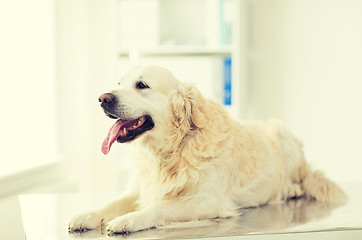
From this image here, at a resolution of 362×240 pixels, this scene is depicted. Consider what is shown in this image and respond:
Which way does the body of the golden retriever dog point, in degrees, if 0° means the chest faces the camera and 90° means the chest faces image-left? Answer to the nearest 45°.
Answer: approximately 45°

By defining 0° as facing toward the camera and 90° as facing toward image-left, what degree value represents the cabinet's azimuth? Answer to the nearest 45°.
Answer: approximately 0°

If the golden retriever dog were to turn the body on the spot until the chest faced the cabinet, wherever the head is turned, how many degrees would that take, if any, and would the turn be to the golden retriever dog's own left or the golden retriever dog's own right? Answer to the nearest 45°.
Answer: approximately 135° to the golden retriever dog's own right

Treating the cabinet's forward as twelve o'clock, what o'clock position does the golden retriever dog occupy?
The golden retriever dog is roughly at 12 o'clock from the cabinet.
